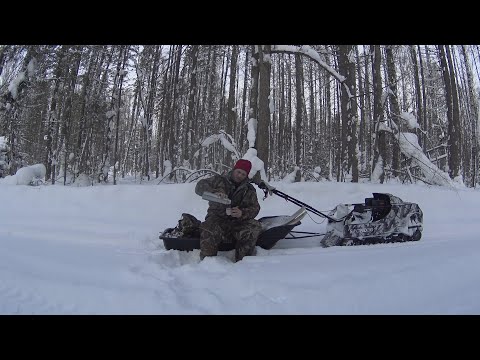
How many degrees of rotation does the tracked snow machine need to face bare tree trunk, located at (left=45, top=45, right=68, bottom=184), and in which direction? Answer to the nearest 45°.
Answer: approximately 135° to its left

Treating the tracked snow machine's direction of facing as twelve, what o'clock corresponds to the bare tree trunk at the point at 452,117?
The bare tree trunk is roughly at 10 o'clock from the tracked snow machine.

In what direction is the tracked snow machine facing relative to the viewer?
to the viewer's right

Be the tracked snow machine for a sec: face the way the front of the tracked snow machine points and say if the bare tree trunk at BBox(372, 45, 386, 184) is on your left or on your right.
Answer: on your left

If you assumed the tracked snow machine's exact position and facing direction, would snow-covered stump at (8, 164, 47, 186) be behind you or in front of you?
behind
